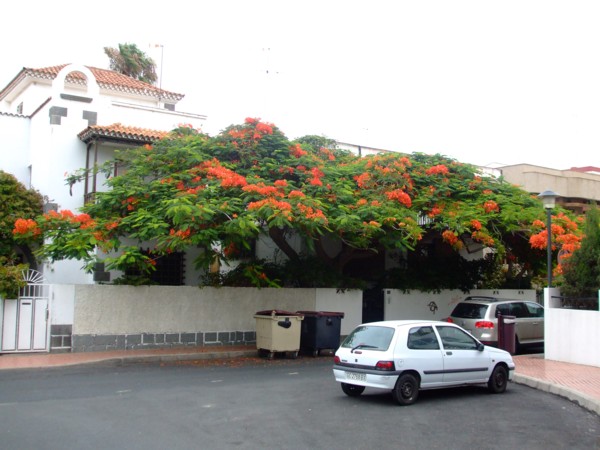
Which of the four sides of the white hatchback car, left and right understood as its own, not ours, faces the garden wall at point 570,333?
front

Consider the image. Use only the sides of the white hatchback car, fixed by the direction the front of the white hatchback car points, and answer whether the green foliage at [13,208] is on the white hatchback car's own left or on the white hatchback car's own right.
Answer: on the white hatchback car's own left

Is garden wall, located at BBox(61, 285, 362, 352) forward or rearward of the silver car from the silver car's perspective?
rearward

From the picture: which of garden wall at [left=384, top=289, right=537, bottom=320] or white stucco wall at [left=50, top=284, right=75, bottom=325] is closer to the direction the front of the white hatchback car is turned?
the garden wall

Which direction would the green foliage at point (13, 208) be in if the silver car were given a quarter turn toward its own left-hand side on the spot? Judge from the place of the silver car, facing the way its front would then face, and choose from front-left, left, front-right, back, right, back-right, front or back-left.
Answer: front-left

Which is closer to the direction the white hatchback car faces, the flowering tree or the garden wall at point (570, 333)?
the garden wall

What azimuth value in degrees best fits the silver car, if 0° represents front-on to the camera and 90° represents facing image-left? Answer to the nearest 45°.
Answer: approximately 225°

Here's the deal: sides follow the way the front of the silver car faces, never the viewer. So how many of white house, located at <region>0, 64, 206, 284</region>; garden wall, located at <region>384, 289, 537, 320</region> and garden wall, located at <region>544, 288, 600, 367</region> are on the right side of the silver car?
1

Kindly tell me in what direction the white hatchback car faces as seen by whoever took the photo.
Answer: facing away from the viewer and to the right of the viewer

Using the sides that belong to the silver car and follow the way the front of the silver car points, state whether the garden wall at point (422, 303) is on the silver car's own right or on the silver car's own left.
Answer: on the silver car's own left

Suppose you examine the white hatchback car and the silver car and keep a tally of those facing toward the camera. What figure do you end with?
0

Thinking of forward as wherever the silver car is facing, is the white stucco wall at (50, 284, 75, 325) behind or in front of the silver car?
behind
